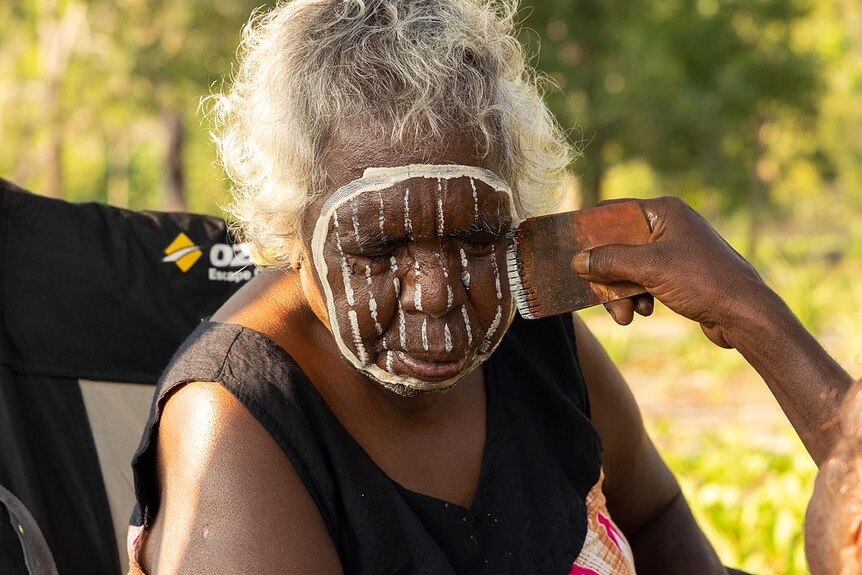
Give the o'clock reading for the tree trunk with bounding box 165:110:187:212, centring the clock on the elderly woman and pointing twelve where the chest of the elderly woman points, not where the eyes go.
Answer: The tree trunk is roughly at 7 o'clock from the elderly woman.

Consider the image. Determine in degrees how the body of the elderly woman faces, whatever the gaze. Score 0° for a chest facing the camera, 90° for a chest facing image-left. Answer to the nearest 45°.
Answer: approximately 315°
